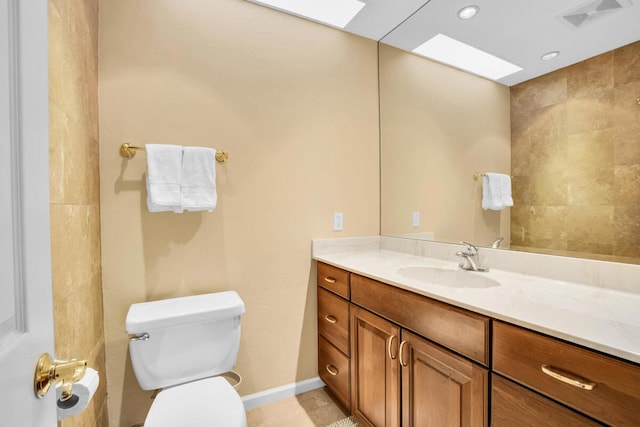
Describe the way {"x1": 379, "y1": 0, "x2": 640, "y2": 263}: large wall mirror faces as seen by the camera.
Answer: facing the viewer and to the left of the viewer

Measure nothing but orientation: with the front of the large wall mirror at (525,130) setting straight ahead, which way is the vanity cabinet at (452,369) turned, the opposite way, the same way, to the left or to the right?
the same way

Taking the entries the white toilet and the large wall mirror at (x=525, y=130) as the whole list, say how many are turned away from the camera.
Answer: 0

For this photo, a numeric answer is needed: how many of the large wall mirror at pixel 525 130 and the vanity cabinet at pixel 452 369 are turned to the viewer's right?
0

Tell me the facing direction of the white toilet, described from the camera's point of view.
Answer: facing the viewer

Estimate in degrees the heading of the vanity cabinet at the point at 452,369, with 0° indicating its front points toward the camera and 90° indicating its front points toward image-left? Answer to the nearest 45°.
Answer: approximately 45°

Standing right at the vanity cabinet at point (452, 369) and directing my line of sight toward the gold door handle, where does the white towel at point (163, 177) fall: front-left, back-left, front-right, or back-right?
front-right

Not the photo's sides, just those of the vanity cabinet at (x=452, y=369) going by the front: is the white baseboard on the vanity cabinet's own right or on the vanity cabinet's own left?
on the vanity cabinet's own right

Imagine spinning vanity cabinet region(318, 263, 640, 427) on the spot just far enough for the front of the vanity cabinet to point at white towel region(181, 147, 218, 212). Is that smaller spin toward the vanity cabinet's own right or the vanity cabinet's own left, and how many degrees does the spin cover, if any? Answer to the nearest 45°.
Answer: approximately 45° to the vanity cabinet's own right

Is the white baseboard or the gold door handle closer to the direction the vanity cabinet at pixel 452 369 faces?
the gold door handle

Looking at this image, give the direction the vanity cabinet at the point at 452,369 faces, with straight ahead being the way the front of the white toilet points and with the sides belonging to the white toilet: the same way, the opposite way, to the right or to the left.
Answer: to the right

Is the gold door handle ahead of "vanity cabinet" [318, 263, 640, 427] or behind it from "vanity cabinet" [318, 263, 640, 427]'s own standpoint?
ahead

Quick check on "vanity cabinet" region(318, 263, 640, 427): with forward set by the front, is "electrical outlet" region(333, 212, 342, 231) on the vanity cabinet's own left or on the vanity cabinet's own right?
on the vanity cabinet's own right

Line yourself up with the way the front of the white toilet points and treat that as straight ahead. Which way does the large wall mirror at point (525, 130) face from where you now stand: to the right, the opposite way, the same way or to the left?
to the right
